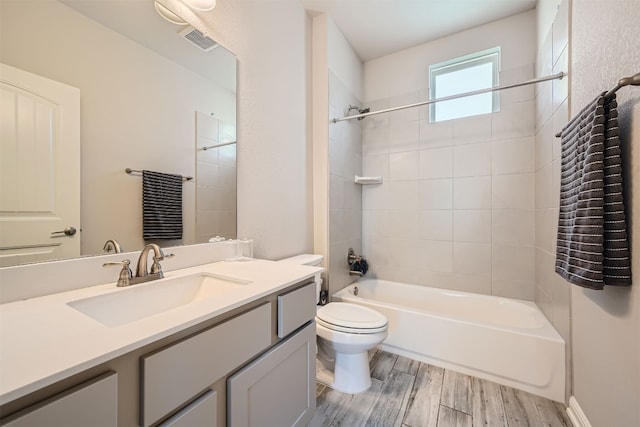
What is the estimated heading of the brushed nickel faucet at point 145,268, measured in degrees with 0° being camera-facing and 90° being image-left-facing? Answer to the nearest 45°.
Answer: approximately 315°

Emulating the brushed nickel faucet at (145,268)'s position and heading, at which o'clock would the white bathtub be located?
The white bathtub is roughly at 11 o'clock from the brushed nickel faucet.

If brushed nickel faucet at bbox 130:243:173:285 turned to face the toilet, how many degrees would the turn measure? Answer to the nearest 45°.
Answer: approximately 45° to its left
